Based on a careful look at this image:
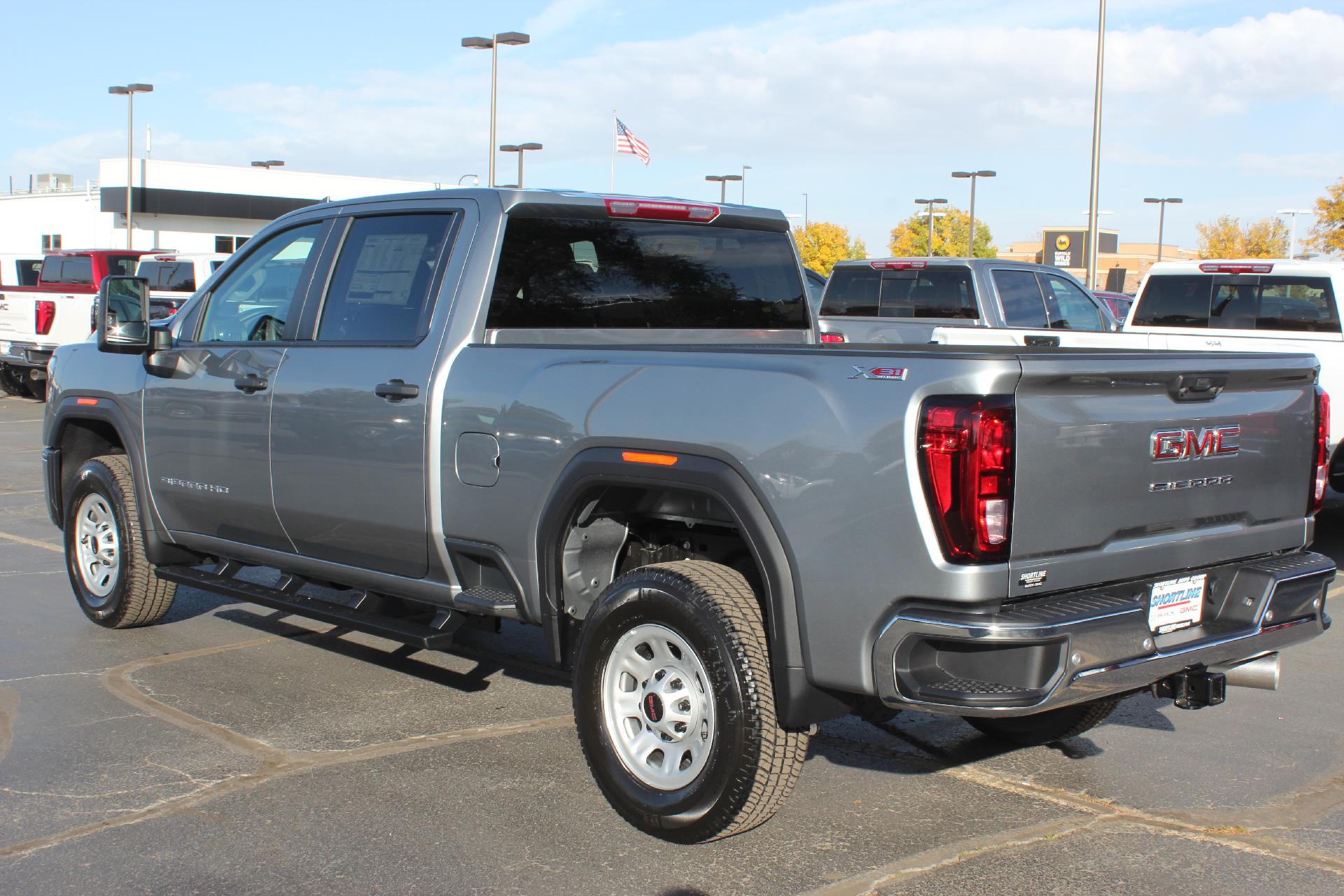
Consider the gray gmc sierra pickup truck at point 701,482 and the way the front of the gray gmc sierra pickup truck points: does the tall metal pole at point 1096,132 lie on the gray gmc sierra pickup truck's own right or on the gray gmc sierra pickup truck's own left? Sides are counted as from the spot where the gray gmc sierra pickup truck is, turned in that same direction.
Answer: on the gray gmc sierra pickup truck's own right

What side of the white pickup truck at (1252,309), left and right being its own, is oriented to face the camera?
back

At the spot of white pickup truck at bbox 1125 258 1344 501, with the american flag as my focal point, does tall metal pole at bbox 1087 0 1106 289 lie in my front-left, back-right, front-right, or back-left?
front-right

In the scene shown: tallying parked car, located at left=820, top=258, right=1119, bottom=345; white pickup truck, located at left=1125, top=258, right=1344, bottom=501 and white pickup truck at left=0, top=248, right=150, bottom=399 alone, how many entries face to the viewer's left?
0

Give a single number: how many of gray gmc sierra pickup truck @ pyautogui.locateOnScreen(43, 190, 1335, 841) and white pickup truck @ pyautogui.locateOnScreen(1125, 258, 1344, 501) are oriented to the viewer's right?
0

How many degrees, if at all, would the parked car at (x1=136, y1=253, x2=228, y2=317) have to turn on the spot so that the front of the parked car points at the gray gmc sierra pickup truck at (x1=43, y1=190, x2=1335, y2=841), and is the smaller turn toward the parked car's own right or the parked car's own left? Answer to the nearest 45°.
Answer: approximately 135° to the parked car's own right

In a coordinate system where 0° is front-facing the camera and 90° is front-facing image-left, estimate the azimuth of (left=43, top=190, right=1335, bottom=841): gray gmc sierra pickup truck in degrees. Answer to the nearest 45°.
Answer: approximately 135°

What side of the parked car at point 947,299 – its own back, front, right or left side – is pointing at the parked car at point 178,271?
left

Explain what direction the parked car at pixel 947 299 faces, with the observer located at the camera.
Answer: facing away from the viewer and to the right of the viewer

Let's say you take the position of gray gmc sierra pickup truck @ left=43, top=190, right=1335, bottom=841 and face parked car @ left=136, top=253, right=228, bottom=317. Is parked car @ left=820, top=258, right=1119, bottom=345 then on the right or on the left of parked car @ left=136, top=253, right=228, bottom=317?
right

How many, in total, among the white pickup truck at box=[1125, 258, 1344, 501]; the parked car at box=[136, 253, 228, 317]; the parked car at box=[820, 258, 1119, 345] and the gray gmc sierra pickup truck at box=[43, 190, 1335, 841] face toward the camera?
0

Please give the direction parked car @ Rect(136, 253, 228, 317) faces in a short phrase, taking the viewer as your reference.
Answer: facing away from the viewer and to the right of the viewer

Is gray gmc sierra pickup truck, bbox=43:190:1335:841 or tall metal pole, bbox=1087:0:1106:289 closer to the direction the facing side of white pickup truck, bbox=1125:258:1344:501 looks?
the tall metal pole

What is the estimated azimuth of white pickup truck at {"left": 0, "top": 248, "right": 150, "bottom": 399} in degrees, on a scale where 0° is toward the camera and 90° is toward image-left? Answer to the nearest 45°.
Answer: approximately 225°

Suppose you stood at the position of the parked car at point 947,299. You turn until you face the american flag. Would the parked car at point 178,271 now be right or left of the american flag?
left
